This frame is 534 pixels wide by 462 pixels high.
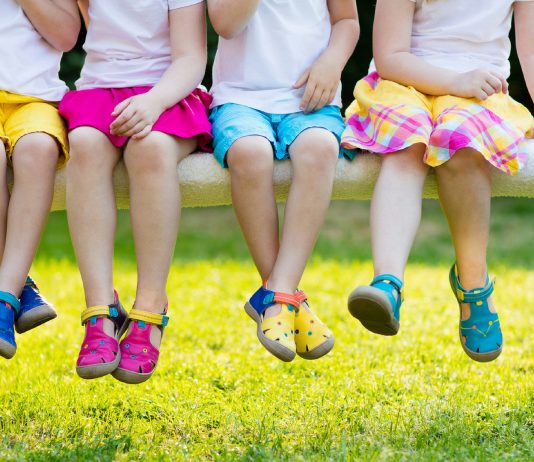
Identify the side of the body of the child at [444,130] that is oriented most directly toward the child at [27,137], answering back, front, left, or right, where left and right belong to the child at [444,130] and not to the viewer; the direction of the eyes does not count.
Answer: right

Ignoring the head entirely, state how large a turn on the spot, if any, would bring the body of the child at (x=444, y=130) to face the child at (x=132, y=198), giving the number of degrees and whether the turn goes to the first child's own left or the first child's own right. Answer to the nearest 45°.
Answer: approximately 45° to the first child's own right

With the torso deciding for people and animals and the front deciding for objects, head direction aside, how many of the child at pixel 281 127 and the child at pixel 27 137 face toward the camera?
2

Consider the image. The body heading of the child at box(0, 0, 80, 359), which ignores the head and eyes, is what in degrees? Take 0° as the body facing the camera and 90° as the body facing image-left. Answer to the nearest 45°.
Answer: approximately 0°

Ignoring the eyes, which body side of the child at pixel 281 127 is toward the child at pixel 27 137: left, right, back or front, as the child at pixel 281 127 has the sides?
right

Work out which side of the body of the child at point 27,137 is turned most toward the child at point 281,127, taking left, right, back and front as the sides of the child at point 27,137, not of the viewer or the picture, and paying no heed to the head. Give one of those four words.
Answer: left

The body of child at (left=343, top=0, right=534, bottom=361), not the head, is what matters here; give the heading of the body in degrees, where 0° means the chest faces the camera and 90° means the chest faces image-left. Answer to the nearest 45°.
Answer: approximately 0°
